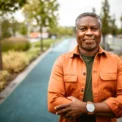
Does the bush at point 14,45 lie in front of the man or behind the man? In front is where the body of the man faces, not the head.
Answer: behind

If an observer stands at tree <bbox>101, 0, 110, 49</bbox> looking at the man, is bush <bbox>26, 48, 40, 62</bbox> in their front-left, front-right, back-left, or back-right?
front-right

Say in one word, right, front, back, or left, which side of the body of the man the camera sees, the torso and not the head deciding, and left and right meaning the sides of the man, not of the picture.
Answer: front

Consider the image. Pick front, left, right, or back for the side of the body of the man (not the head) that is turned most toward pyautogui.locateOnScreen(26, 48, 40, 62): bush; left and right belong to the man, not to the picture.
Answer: back

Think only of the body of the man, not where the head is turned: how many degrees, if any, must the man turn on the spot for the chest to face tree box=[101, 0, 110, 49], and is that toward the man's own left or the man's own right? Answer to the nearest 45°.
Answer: approximately 180°

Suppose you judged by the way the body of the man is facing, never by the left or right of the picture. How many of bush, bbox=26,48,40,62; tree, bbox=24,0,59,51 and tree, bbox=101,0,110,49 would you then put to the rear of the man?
3

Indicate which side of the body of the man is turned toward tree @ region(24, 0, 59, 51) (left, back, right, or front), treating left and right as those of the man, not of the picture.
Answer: back

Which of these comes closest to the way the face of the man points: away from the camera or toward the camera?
toward the camera

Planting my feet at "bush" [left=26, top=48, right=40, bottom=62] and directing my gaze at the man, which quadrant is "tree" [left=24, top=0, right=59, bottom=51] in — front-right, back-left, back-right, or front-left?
back-left

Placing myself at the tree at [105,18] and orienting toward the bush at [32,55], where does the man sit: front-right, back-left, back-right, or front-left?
front-left
